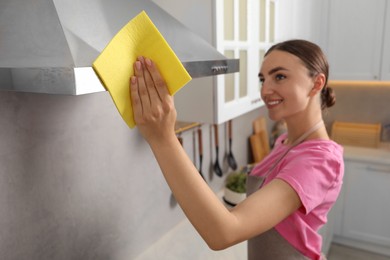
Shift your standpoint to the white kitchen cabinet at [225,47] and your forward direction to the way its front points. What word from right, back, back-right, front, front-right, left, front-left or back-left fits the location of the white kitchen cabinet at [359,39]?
left

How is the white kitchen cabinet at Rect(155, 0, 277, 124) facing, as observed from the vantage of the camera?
facing the viewer and to the right of the viewer

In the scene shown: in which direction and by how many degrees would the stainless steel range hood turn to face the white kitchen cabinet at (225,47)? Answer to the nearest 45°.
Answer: approximately 90° to its left

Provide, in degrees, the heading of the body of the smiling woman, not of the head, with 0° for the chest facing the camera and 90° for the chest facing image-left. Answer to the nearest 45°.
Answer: approximately 90°

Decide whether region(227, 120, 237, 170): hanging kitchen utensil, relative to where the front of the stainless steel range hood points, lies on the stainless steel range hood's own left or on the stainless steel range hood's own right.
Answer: on the stainless steel range hood's own left

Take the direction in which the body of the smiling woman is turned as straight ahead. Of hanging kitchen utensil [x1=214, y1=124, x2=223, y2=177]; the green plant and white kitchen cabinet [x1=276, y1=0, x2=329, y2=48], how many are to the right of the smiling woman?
3

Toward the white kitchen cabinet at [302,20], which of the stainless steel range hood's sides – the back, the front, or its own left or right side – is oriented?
left

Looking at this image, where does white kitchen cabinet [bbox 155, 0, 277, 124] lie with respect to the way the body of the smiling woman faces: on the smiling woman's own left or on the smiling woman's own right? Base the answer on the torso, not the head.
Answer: on the smiling woman's own right

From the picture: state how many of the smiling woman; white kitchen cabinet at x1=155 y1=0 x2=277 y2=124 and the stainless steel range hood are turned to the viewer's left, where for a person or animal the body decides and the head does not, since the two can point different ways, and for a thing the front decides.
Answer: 1

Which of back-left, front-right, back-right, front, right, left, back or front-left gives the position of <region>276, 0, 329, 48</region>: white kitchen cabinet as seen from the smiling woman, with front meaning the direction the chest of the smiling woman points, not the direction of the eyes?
right

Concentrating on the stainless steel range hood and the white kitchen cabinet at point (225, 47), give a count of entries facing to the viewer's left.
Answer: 0

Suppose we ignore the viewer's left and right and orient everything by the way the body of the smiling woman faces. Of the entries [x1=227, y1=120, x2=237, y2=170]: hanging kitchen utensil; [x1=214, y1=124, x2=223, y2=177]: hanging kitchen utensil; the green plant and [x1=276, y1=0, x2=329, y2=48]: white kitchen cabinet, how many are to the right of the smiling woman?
4
